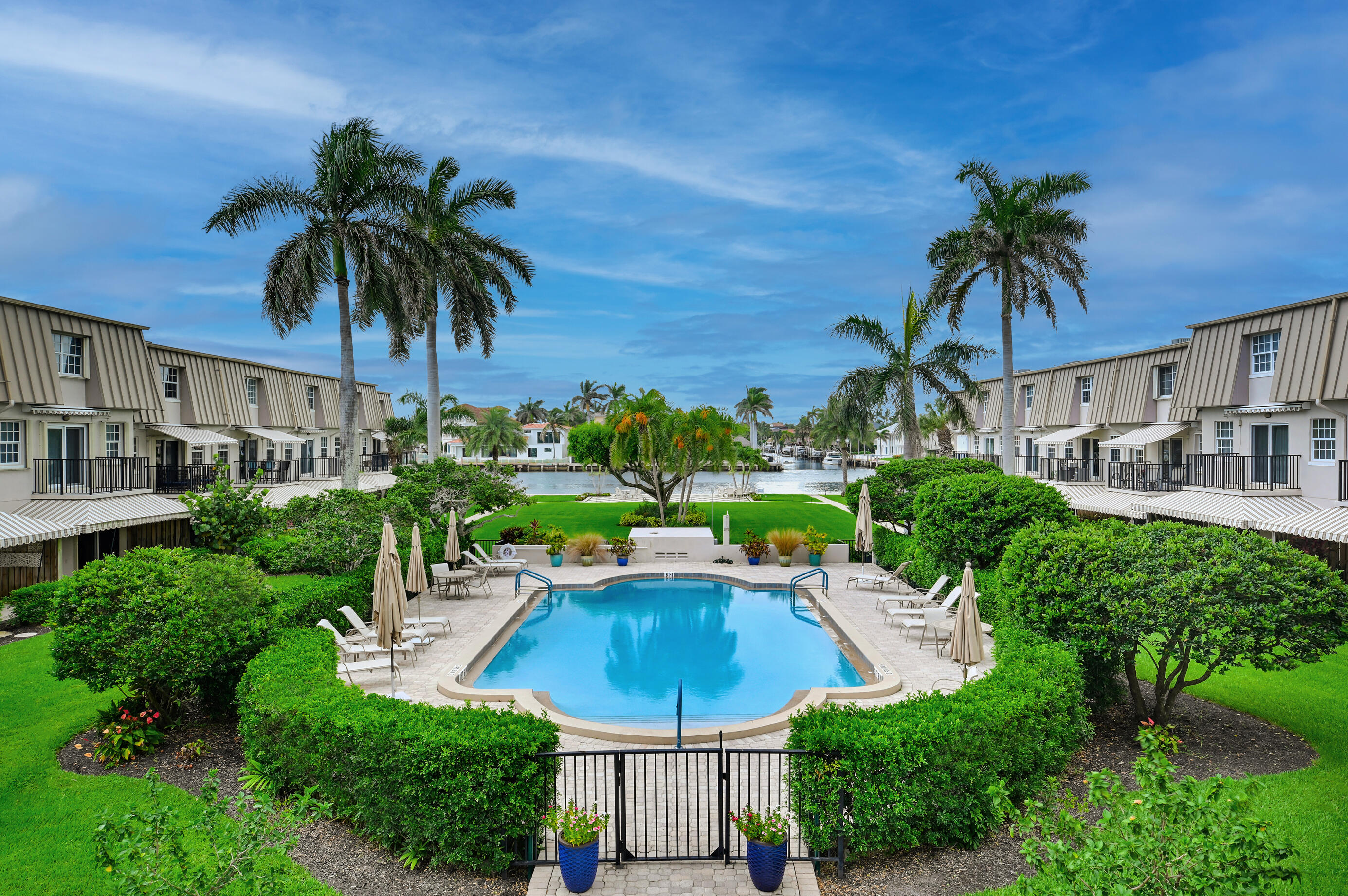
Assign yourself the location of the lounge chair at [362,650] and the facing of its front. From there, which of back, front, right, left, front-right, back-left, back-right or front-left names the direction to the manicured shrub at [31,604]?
back-left

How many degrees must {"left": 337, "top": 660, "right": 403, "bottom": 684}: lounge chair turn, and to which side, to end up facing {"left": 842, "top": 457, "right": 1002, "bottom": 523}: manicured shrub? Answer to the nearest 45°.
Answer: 0° — it already faces it

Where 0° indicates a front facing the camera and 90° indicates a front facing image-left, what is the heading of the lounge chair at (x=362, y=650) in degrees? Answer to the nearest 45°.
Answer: approximately 270°

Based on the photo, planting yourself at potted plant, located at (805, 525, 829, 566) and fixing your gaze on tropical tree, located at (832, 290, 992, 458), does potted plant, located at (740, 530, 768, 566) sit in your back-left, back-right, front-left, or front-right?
back-left

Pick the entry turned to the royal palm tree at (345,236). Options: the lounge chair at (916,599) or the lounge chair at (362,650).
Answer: the lounge chair at (916,599)

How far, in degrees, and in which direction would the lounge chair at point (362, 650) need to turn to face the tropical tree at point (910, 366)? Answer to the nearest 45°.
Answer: approximately 45° to its left

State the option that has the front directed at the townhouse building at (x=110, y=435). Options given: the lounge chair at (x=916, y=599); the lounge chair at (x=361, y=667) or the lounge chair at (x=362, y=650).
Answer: the lounge chair at (x=916, y=599)

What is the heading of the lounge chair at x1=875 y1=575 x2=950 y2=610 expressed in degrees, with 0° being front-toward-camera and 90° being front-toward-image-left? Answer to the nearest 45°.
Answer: approximately 90°

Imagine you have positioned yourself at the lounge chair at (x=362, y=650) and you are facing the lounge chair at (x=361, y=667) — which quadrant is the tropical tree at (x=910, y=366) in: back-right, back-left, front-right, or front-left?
back-left

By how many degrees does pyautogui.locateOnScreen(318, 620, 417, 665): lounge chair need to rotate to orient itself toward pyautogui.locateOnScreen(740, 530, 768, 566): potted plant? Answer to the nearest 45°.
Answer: approximately 45° to its left

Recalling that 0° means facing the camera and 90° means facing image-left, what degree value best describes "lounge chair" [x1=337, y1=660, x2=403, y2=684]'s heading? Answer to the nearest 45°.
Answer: approximately 270°

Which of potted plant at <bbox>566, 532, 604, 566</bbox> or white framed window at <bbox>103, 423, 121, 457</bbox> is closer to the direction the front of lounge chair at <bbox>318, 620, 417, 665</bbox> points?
the potted plant

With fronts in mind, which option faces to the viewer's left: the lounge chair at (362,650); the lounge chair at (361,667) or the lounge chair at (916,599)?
the lounge chair at (916,599)

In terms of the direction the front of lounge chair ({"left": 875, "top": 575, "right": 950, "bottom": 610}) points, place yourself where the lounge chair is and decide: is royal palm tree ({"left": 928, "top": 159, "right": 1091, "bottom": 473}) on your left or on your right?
on your right

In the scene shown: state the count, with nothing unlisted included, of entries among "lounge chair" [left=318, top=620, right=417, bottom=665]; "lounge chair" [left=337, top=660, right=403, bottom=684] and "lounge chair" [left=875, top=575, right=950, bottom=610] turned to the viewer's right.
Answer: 2

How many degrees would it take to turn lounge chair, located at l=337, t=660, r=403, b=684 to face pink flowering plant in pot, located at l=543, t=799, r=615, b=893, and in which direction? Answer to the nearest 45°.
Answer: approximately 90° to its right

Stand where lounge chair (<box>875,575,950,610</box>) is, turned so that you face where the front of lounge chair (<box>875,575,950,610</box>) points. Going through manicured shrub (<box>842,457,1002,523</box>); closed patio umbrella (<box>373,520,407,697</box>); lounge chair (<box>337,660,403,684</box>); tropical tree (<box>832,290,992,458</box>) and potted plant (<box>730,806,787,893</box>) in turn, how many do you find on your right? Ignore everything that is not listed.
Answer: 2
